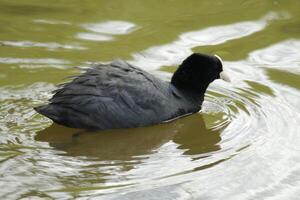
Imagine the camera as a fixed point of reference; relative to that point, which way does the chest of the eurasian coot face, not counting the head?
to the viewer's right
